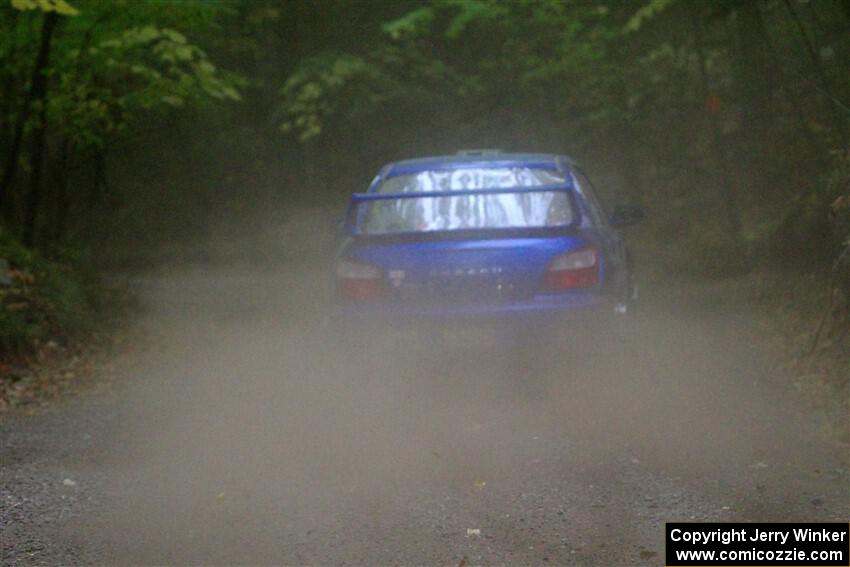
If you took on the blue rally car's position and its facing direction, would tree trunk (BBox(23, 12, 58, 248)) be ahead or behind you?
ahead

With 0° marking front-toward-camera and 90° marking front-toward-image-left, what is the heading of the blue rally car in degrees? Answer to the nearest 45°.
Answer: approximately 180°

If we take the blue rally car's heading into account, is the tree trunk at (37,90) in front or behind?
in front
